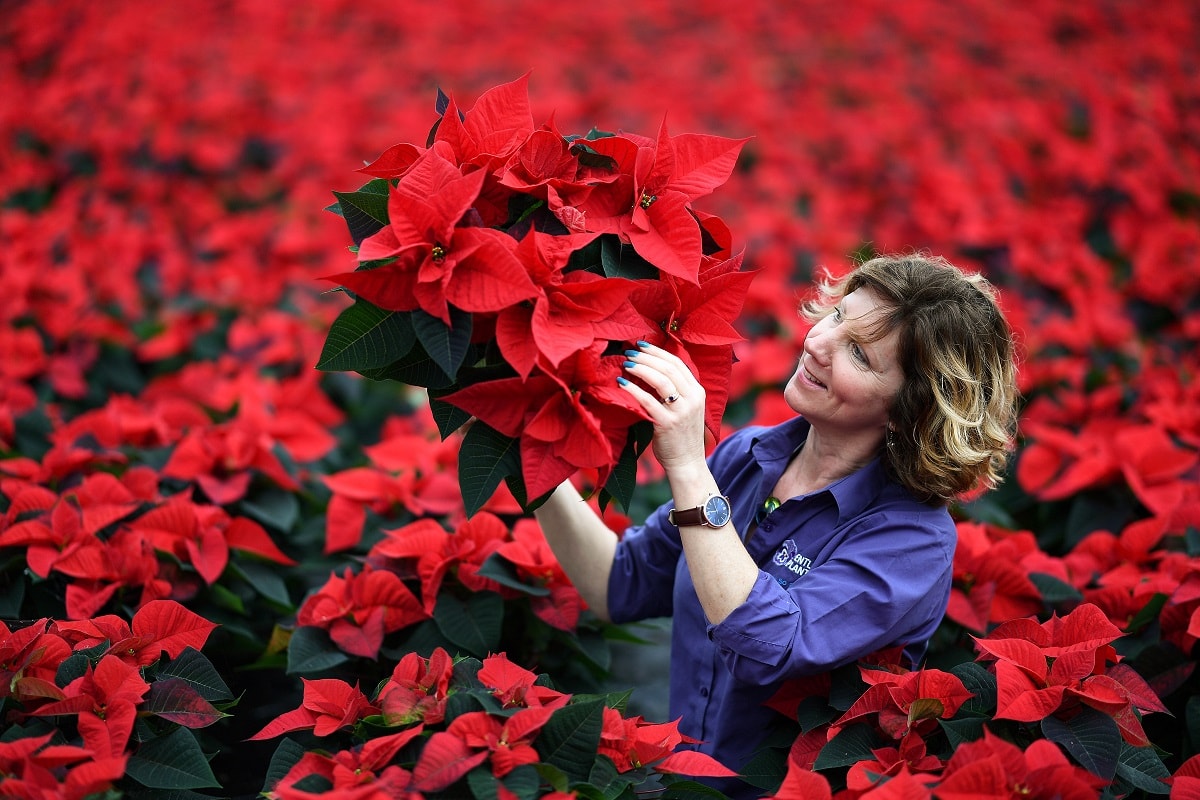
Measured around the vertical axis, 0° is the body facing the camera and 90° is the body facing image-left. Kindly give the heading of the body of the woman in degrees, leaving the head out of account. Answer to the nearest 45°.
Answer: approximately 45°
